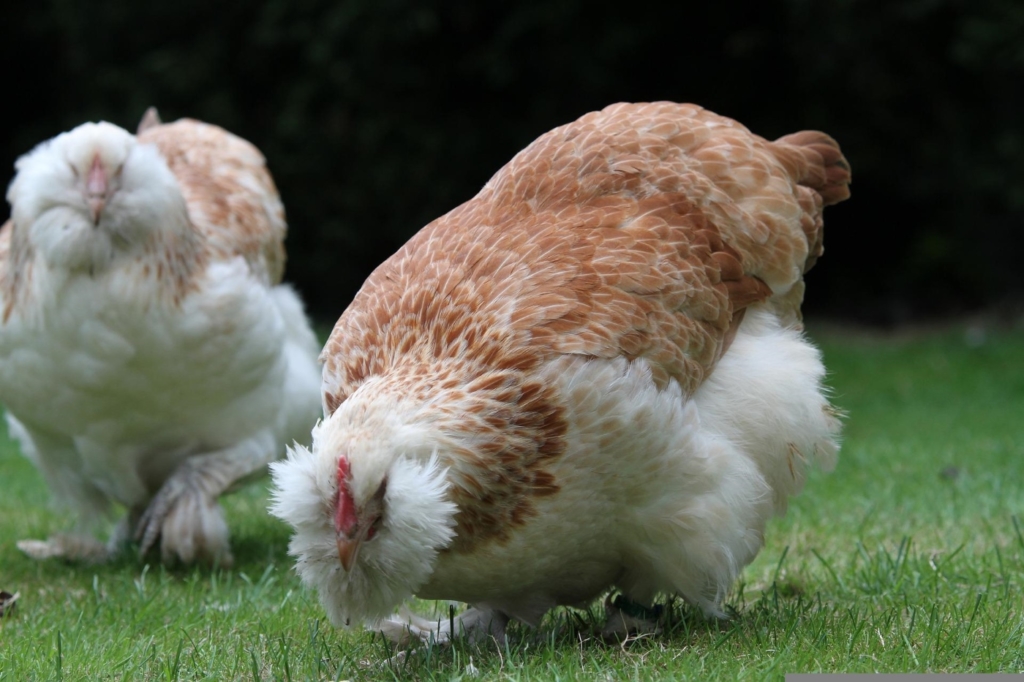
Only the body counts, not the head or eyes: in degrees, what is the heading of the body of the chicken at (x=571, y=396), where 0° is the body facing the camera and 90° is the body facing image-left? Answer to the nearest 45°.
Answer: approximately 45°

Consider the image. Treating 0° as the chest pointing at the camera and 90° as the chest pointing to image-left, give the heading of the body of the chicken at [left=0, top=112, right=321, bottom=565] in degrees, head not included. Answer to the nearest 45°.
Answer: approximately 0°
